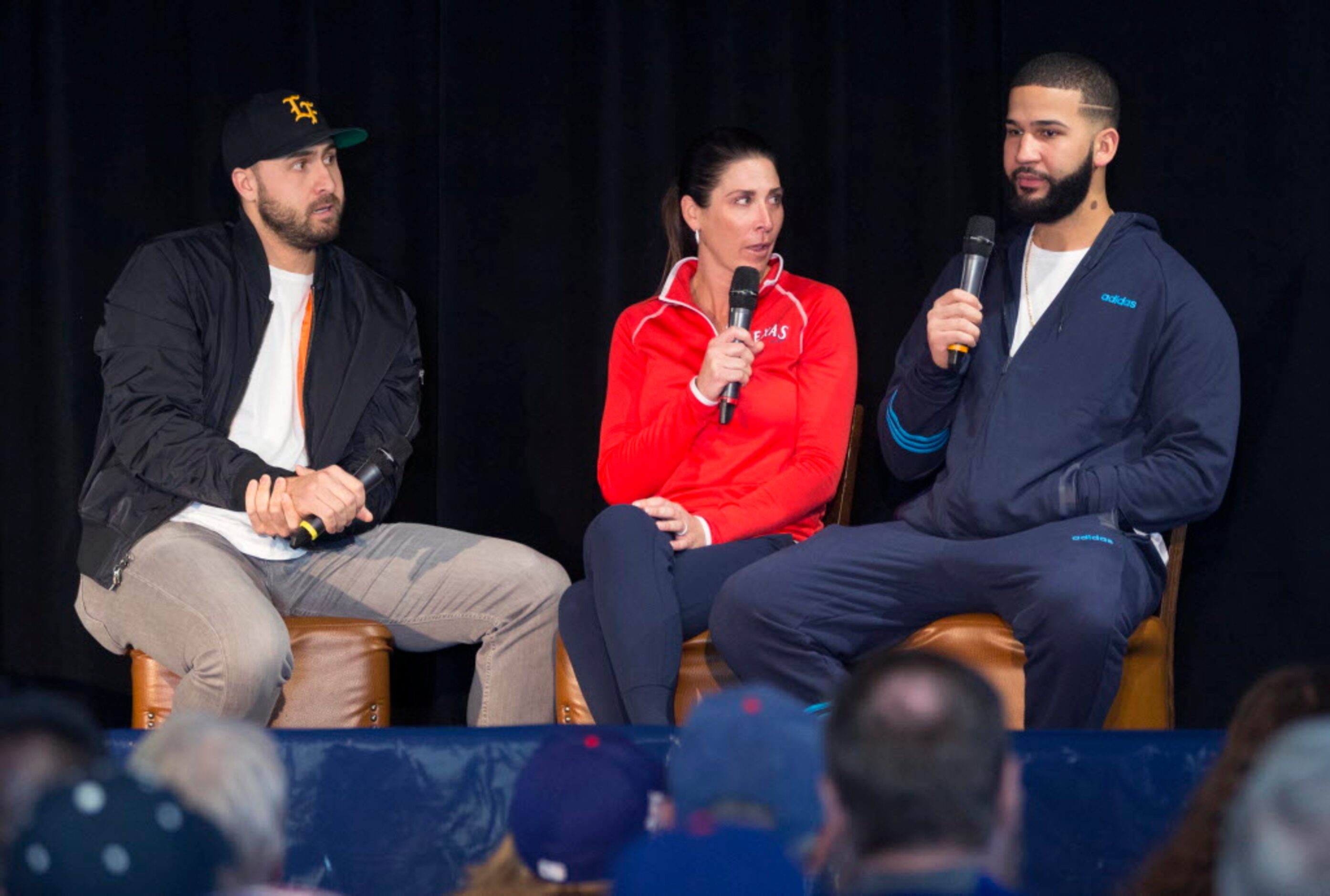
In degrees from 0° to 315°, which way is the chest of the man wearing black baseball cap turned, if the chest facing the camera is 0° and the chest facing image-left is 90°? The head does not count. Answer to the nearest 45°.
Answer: approximately 315°

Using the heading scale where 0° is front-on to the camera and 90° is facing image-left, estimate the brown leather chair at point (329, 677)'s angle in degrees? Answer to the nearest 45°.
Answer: approximately 0°

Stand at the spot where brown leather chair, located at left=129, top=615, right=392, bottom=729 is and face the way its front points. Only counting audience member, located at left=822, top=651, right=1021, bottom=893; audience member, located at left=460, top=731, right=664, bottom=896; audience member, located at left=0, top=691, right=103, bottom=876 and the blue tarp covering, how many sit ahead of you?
4

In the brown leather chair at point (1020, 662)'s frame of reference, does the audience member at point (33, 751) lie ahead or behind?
ahead

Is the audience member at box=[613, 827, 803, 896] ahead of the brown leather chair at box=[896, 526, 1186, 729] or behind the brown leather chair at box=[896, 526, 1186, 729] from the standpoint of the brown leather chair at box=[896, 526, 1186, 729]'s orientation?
ahead

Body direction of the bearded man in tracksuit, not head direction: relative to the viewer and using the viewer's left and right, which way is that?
facing the viewer and to the left of the viewer

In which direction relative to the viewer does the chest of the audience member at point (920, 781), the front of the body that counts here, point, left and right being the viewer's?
facing away from the viewer

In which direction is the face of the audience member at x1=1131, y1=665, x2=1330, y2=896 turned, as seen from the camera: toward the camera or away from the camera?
away from the camera

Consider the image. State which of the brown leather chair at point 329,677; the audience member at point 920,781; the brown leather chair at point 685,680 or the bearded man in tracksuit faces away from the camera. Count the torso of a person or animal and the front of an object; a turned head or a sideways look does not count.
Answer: the audience member

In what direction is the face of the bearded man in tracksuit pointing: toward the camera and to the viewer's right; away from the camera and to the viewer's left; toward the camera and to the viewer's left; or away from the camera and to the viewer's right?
toward the camera and to the viewer's left

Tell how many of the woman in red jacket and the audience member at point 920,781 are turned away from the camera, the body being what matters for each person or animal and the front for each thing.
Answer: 1

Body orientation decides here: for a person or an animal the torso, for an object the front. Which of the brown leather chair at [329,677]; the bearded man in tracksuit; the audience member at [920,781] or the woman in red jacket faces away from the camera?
the audience member

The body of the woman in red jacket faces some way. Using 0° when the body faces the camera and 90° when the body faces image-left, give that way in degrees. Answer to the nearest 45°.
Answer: approximately 45°

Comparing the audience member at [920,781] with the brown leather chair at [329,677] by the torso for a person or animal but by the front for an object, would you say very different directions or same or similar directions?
very different directions

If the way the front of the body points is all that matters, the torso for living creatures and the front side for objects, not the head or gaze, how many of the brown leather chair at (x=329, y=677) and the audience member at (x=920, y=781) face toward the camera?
1

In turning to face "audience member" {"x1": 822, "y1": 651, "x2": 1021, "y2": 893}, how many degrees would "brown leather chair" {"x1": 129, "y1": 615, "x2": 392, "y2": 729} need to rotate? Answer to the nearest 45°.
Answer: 0° — it already faces them

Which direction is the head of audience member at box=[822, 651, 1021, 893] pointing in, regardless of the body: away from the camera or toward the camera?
away from the camera
